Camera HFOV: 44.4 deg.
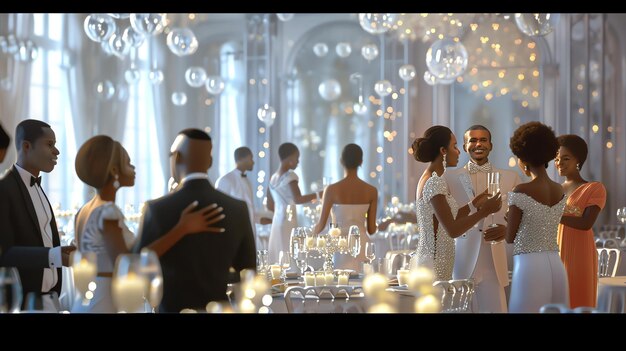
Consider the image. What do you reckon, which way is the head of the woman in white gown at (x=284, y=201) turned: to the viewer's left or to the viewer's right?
to the viewer's right

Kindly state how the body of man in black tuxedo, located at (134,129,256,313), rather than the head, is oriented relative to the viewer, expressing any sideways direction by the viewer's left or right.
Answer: facing away from the viewer

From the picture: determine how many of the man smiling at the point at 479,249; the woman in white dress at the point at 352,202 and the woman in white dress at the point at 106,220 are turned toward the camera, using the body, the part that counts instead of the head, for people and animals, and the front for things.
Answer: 1

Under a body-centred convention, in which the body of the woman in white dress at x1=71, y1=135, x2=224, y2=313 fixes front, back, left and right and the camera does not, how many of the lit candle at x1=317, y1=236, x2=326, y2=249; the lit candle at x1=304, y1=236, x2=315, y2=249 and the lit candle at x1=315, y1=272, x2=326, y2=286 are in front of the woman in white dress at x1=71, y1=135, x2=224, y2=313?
3

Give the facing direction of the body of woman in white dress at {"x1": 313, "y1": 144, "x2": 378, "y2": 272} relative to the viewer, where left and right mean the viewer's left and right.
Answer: facing away from the viewer

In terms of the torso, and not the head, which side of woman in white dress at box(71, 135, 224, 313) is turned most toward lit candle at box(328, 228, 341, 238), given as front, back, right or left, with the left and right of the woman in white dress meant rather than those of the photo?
front

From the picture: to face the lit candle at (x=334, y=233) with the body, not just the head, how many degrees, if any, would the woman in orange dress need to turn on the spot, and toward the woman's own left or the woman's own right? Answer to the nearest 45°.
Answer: approximately 45° to the woman's own right

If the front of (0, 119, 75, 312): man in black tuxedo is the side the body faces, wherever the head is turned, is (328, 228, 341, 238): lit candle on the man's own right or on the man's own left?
on the man's own left

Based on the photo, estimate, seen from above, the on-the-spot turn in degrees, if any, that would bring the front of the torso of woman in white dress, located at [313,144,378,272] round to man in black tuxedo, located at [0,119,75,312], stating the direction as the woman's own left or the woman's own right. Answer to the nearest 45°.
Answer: approximately 135° to the woman's own left

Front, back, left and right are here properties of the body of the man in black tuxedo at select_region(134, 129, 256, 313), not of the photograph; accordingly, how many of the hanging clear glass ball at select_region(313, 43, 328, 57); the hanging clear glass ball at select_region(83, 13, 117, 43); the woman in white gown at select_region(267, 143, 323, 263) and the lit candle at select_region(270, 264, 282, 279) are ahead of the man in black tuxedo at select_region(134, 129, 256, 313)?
4

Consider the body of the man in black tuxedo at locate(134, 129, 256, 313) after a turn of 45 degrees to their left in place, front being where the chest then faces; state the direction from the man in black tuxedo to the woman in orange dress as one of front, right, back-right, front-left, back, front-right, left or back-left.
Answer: right

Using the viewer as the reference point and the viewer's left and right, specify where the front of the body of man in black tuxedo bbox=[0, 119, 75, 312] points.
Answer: facing the viewer and to the right of the viewer

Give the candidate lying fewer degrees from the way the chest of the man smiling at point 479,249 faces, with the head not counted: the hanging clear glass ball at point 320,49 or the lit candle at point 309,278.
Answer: the lit candle

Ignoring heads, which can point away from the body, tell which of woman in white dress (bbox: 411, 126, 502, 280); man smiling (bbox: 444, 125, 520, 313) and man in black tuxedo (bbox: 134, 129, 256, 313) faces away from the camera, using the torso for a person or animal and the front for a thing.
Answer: the man in black tuxedo

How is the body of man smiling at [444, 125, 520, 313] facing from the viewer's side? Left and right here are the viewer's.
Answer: facing the viewer

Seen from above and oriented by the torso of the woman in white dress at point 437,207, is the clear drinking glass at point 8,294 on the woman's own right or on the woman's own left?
on the woman's own right

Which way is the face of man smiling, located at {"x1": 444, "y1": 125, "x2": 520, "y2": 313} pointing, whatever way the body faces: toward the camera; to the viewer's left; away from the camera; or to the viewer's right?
toward the camera

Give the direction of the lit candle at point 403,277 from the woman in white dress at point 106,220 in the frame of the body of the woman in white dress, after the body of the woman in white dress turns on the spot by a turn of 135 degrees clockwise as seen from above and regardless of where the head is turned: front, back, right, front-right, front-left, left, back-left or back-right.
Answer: back-left
